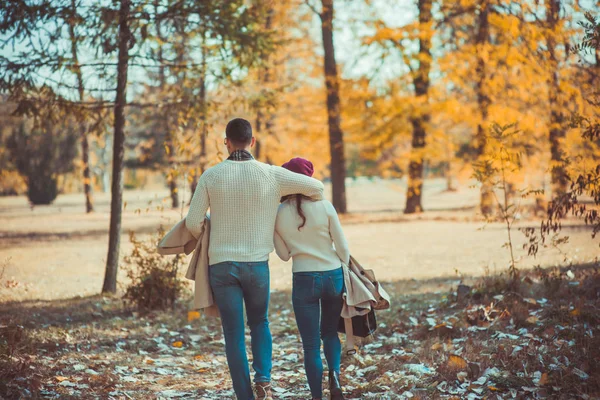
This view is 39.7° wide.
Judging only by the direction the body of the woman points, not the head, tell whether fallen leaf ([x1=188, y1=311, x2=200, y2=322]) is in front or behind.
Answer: in front

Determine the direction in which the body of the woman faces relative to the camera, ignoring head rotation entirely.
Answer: away from the camera

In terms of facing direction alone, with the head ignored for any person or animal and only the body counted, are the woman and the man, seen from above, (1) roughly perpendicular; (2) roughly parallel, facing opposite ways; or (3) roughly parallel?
roughly parallel

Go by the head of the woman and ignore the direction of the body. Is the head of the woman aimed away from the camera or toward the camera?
away from the camera

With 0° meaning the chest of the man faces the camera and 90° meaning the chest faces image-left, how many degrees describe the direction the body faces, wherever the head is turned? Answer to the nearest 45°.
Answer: approximately 180°

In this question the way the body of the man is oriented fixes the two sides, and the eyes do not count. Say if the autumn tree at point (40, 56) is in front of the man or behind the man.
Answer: in front

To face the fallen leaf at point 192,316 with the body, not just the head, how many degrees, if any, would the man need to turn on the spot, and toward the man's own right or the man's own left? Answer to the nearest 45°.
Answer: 0° — they already face it

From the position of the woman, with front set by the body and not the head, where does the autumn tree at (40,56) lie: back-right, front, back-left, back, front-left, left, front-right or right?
front-left

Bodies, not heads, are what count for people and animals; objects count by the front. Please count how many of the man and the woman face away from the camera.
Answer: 2

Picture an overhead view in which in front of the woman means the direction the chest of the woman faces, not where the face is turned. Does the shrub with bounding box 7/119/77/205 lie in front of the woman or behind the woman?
in front
